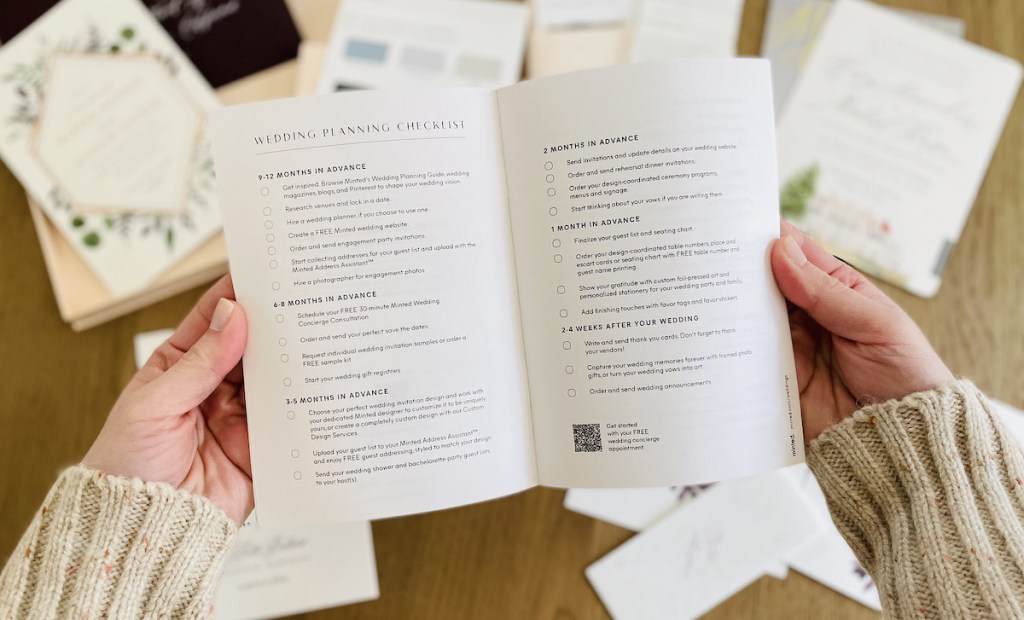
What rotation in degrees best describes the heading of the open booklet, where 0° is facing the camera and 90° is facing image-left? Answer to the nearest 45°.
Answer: approximately 0°
